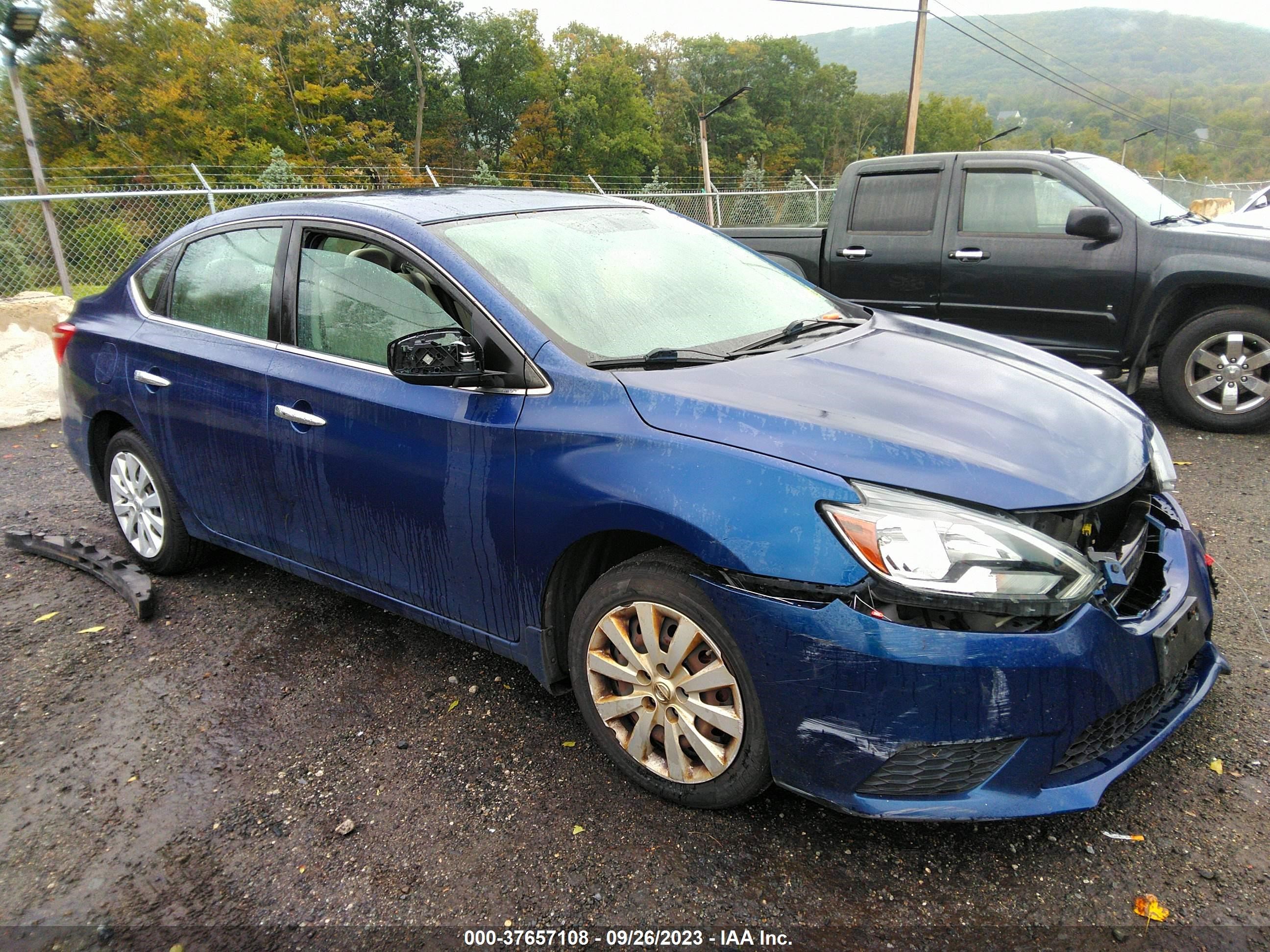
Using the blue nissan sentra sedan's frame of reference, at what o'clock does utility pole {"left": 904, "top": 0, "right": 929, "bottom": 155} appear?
The utility pole is roughly at 8 o'clock from the blue nissan sentra sedan.

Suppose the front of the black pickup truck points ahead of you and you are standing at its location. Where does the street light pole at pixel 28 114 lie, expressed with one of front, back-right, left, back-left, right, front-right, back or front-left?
back

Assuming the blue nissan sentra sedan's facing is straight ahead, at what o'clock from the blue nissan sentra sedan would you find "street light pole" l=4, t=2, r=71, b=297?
The street light pole is roughly at 6 o'clock from the blue nissan sentra sedan.

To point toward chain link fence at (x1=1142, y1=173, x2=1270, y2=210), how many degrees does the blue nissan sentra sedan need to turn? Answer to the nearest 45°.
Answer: approximately 90° to its left

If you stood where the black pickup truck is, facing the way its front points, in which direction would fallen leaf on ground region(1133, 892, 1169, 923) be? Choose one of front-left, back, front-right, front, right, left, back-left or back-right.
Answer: right

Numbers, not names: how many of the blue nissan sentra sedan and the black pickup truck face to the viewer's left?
0

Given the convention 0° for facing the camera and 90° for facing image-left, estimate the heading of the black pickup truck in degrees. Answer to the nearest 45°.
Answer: approximately 270°

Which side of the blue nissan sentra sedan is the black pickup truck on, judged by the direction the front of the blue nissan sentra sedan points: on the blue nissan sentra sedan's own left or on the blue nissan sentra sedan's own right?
on the blue nissan sentra sedan's own left

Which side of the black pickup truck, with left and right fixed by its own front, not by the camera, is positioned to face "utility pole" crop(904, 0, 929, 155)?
left

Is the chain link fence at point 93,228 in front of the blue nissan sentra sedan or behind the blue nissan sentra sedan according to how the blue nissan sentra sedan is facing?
behind

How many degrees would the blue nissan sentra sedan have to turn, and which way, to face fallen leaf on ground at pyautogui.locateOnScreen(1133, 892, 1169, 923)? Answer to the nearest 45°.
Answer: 0° — it already faces it

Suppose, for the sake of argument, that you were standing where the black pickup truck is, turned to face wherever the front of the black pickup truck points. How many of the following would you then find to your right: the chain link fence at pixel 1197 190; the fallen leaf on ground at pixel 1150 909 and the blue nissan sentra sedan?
2

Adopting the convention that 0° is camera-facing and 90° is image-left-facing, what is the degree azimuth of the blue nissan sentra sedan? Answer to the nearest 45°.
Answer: approximately 315°

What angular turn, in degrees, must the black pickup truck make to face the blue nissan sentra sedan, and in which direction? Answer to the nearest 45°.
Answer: approximately 90° to its right
